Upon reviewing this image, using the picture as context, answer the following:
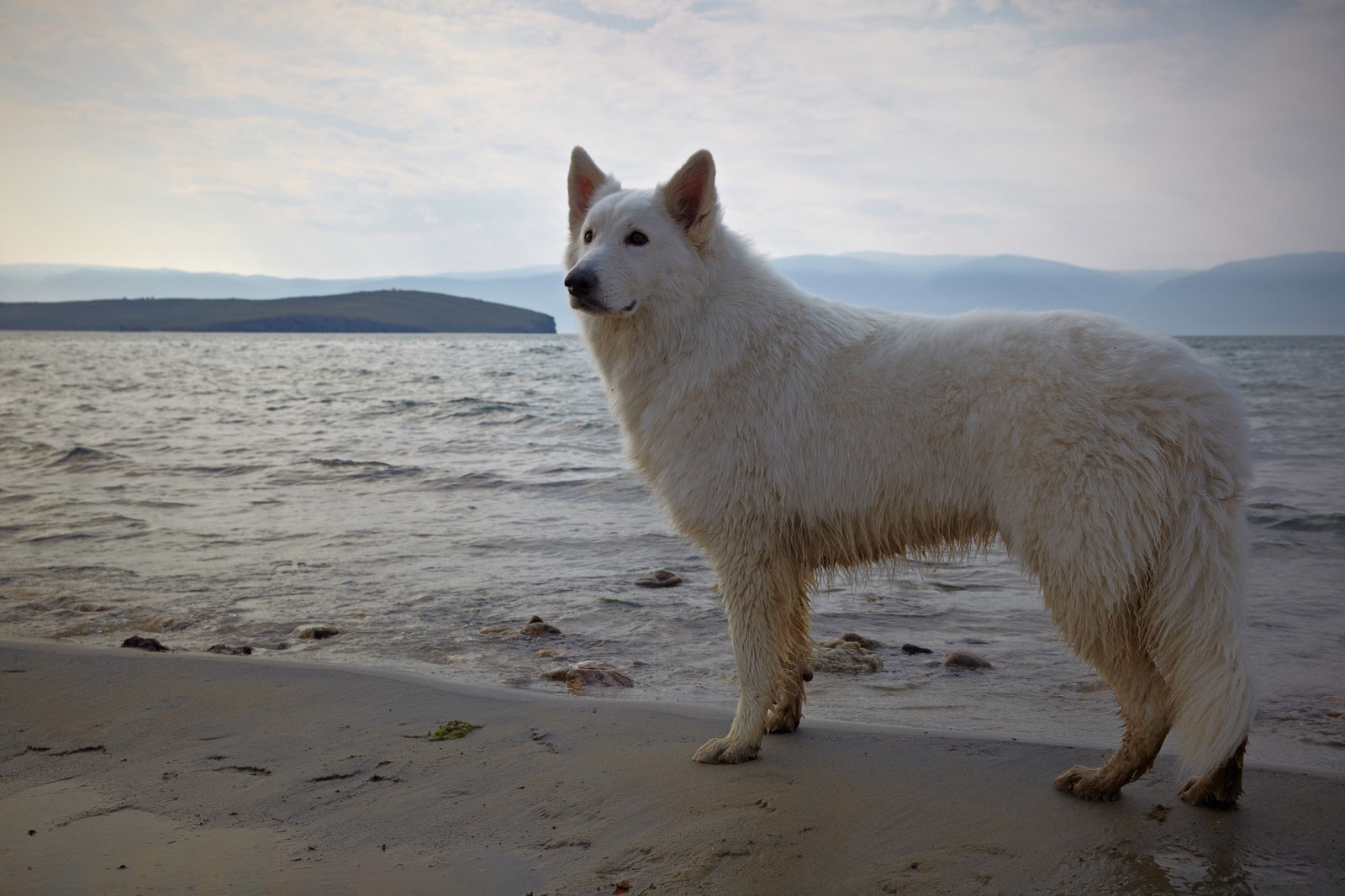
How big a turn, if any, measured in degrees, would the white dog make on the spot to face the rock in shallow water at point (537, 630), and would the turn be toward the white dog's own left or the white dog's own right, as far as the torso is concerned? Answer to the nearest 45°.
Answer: approximately 45° to the white dog's own right

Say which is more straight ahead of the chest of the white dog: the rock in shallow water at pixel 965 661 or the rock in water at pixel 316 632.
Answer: the rock in water

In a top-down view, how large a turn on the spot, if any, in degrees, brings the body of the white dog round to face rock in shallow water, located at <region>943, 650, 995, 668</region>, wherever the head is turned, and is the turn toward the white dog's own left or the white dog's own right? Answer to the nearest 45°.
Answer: approximately 90° to the white dog's own right

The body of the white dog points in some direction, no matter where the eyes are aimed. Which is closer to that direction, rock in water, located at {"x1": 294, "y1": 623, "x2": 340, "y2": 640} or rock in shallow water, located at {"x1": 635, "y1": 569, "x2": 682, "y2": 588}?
the rock in water

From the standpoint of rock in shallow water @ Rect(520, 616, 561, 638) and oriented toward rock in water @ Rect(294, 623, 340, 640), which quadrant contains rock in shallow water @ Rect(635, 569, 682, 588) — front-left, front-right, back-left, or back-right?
back-right

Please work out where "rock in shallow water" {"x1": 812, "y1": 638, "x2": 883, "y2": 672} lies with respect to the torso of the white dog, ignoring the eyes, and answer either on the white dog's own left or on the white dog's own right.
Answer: on the white dog's own right

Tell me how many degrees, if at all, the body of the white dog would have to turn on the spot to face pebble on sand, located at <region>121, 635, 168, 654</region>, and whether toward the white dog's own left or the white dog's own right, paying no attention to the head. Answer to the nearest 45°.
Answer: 0° — it already faces it

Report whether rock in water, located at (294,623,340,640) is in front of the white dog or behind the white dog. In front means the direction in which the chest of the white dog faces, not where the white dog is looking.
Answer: in front

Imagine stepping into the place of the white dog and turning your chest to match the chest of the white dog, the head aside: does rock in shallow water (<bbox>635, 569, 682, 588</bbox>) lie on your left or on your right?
on your right

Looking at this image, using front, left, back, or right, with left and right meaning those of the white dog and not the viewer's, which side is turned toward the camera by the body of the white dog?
left

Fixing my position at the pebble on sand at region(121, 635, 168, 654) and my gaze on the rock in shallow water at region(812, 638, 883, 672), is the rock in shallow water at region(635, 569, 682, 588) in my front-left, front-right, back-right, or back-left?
front-left
